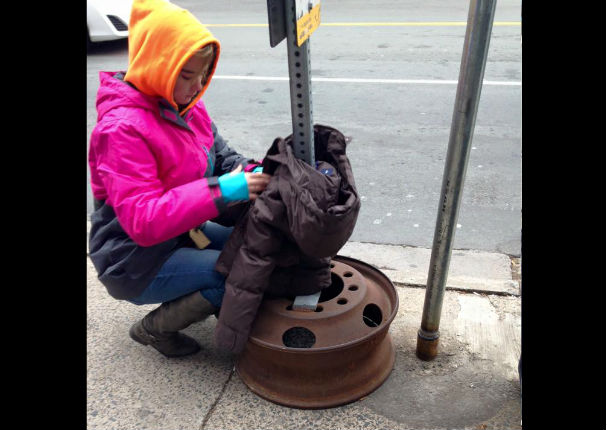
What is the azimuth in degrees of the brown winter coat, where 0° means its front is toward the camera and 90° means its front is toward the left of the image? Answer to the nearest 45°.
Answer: approximately 135°

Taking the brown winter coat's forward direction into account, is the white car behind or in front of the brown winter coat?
in front
